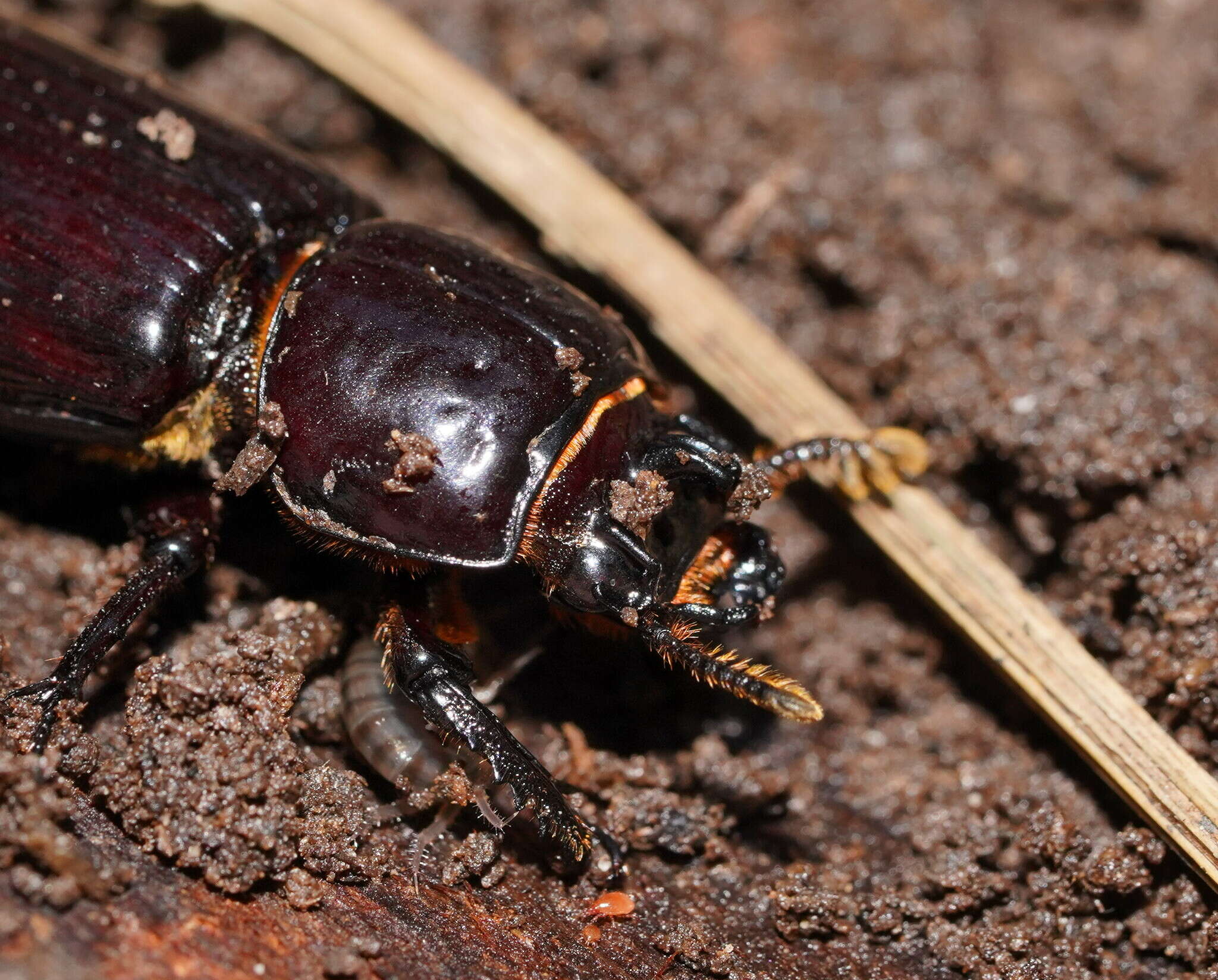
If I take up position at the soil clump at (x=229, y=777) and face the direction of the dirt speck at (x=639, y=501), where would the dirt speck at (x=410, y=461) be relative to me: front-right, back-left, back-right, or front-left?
front-left

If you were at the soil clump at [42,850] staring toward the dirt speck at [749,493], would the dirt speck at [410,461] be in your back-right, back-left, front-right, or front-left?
front-left
